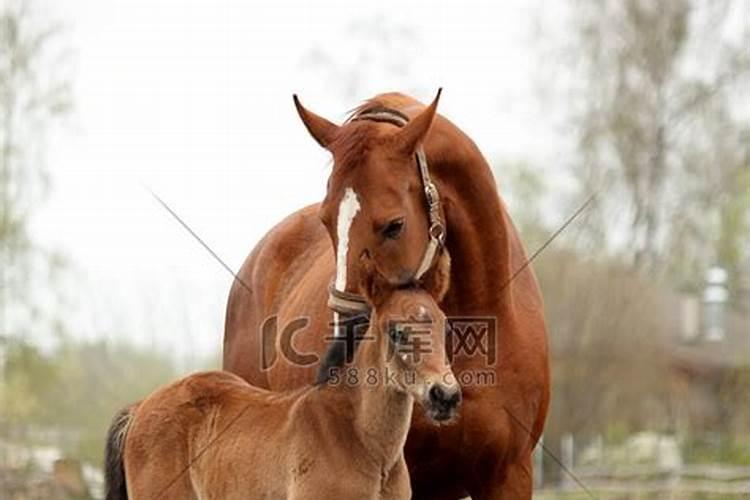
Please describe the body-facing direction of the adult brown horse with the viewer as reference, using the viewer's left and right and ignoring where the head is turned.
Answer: facing the viewer and to the right of the viewer

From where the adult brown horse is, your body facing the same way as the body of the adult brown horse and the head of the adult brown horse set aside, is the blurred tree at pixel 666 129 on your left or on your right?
on your left

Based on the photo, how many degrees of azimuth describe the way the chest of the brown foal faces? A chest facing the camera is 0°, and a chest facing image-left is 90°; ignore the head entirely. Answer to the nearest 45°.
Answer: approximately 270°
